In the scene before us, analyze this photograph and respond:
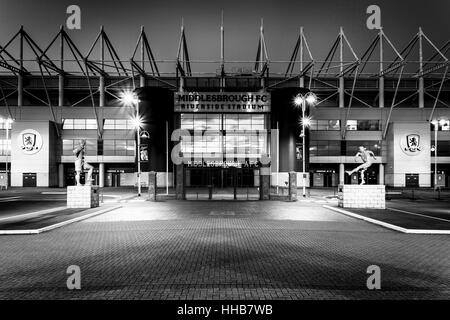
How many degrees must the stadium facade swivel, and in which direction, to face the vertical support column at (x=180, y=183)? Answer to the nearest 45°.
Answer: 0° — it already faces it

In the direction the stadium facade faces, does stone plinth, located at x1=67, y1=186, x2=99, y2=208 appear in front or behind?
in front

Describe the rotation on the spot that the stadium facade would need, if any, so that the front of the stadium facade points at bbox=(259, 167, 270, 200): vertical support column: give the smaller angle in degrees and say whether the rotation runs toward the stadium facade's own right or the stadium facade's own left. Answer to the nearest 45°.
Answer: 0° — it already faces it

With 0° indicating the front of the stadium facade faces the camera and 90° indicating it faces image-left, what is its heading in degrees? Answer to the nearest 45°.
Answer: approximately 0°

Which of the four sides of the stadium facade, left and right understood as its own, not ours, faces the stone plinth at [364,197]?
front
